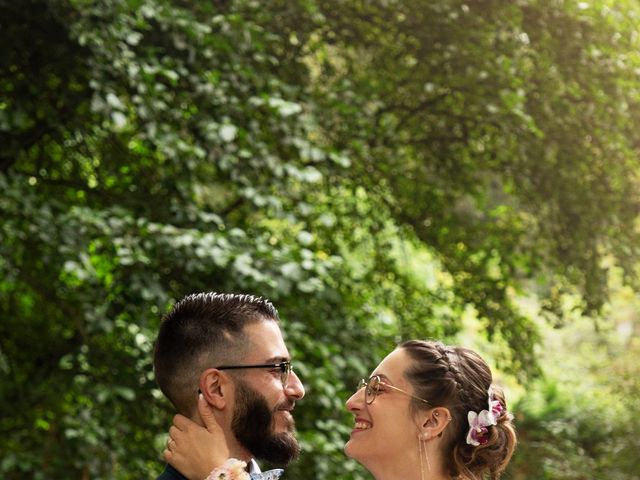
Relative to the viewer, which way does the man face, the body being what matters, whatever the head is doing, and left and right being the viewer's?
facing to the right of the viewer

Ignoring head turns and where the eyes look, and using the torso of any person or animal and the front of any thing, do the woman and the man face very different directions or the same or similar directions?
very different directions

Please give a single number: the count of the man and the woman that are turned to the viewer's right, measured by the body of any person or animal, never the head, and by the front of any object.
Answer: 1

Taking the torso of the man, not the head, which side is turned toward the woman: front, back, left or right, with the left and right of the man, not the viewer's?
front

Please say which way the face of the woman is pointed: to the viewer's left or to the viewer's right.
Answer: to the viewer's left

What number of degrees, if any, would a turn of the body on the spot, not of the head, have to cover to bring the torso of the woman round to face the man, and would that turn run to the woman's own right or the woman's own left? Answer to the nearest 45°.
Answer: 0° — they already face them

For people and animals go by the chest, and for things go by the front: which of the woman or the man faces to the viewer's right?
the man

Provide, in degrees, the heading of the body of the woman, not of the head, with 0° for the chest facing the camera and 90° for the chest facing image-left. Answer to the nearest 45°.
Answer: approximately 90°
